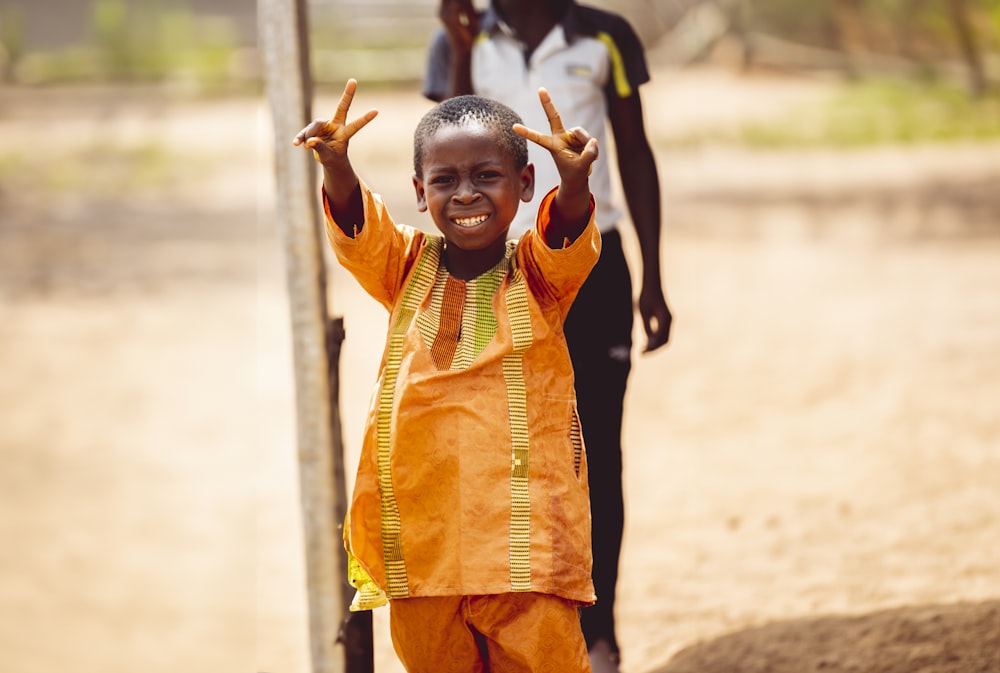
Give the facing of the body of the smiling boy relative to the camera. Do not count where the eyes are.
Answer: toward the camera

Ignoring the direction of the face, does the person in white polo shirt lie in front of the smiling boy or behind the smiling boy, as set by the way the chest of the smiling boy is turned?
behind

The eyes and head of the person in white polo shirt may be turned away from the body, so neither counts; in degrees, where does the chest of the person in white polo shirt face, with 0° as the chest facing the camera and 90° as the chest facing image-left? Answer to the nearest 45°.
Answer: approximately 0°

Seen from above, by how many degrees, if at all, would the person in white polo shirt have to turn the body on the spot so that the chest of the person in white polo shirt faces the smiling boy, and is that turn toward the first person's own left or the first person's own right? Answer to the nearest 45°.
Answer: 0° — they already face them

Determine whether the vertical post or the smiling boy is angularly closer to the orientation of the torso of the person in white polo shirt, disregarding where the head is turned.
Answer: the smiling boy

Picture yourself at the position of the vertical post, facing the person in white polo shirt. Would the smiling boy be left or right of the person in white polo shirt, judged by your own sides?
right

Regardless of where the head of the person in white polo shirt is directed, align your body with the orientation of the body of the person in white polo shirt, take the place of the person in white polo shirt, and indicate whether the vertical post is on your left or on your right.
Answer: on your right

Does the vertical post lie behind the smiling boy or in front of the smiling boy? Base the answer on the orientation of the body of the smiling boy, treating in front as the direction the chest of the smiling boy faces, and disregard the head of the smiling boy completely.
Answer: behind

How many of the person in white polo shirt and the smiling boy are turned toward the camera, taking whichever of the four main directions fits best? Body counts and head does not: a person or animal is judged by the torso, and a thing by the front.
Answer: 2
